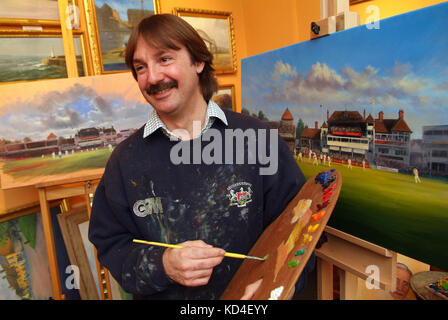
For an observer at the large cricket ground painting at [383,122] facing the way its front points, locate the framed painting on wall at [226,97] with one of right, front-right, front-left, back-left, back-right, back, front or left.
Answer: right

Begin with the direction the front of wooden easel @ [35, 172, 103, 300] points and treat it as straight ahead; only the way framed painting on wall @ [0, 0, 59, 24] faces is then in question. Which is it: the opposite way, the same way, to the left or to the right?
the same way

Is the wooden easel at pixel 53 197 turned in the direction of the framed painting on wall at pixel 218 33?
no

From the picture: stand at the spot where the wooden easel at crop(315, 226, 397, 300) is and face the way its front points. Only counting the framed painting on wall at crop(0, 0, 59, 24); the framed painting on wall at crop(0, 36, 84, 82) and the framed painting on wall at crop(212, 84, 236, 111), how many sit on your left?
0

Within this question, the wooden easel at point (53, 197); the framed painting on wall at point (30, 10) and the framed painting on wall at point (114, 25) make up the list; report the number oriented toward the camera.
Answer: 3

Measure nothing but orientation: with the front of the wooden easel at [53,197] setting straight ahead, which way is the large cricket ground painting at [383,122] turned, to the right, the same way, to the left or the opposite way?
to the right

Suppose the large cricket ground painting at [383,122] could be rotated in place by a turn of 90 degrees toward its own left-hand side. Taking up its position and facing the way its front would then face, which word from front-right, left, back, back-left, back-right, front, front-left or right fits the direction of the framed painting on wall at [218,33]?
back

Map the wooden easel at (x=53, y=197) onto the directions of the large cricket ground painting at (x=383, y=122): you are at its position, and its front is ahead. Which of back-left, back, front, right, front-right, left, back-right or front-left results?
front-right

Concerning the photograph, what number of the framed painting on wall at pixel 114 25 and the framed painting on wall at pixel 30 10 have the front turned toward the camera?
2

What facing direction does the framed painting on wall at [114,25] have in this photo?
toward the camera

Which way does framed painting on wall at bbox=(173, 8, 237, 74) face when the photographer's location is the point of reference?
facing the viewer and to the right of the viewer

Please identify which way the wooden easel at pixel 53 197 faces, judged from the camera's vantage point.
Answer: facing the viewer

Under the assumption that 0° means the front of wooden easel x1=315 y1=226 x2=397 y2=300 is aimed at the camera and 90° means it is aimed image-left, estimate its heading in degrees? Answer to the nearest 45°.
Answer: approximately 45°

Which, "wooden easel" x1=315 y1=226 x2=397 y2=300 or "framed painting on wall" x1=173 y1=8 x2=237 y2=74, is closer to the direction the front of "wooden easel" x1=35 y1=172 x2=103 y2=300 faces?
the wooden easel

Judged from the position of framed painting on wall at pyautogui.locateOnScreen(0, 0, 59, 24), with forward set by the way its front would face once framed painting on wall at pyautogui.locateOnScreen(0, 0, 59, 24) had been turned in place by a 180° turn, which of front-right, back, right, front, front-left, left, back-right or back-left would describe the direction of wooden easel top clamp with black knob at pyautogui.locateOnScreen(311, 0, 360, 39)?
back-right

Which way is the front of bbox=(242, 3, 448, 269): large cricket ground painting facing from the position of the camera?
facing the viewer and to the left of the viewer
